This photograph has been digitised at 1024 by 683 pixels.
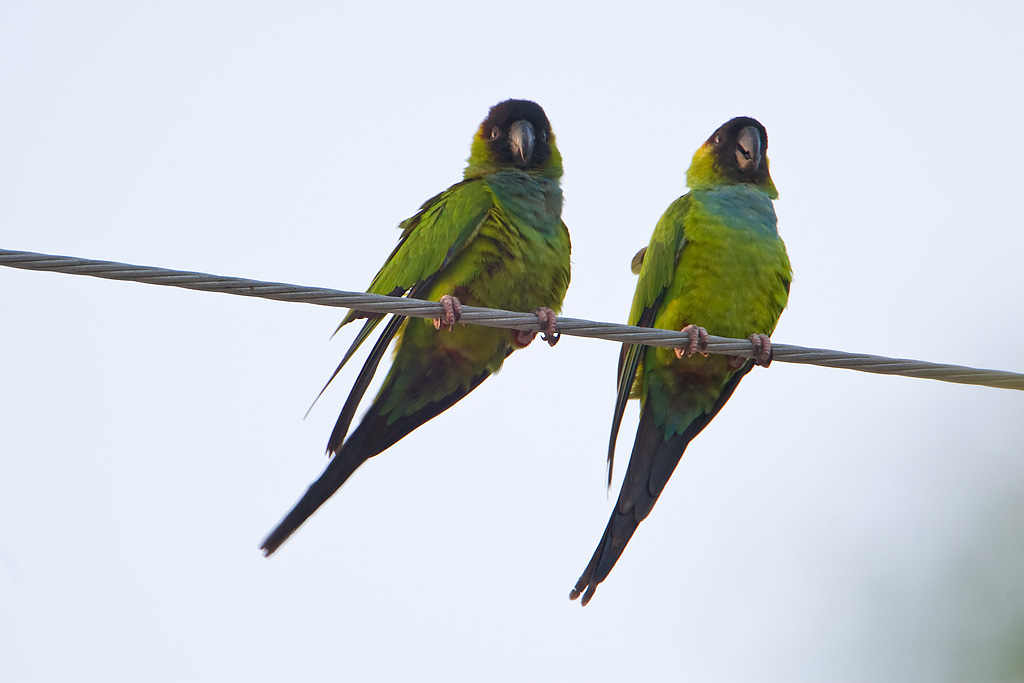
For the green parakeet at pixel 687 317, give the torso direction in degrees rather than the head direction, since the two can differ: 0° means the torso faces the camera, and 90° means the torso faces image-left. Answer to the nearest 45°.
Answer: approximately 315°

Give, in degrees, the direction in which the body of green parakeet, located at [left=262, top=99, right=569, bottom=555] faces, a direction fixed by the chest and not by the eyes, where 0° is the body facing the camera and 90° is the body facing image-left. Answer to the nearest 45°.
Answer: approximately 315°

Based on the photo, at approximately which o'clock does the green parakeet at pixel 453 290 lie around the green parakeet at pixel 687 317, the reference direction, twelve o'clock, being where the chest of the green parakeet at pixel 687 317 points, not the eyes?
the green parakeet at pixel 453 290 is roughly at 4 o'clock from the green parakeet at pixel 687 317.

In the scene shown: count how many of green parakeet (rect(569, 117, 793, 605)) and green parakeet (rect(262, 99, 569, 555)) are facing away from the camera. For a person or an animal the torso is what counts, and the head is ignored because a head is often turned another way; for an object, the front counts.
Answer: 0

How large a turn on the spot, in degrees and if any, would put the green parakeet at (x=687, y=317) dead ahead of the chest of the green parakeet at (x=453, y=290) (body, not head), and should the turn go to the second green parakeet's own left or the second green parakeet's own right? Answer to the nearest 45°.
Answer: approximately 45° to the second green parakeet's own left
